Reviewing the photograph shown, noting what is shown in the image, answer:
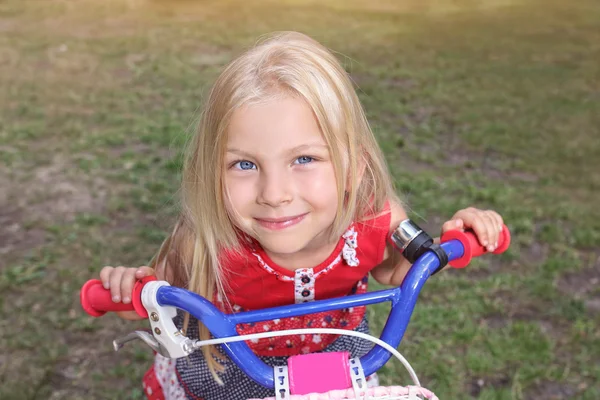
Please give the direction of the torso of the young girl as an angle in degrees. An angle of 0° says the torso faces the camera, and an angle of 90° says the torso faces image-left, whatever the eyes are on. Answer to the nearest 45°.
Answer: approximately 0°
